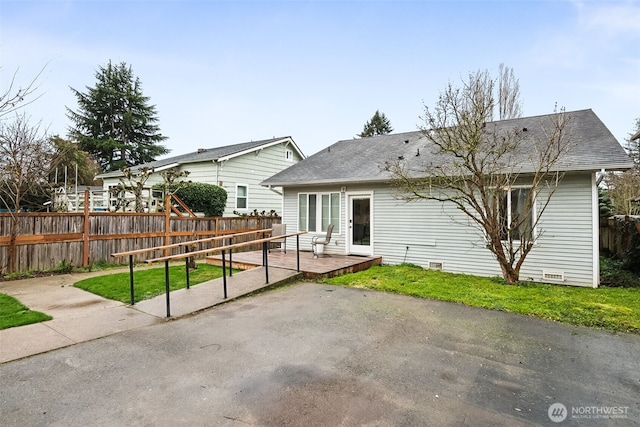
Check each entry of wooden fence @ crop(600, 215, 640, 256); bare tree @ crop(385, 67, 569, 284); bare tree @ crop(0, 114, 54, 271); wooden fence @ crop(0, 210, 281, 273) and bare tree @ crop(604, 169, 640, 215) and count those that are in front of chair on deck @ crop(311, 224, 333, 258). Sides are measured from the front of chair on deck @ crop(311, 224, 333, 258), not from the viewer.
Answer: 2

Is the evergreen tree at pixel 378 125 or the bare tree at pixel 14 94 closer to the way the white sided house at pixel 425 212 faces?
the bare tree

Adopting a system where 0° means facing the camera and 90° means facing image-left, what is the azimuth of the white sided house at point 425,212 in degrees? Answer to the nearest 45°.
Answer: approximately 45°

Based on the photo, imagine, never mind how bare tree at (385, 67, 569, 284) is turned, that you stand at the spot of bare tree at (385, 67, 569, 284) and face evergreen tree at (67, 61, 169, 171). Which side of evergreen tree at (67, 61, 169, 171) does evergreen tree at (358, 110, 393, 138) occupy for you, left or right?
right

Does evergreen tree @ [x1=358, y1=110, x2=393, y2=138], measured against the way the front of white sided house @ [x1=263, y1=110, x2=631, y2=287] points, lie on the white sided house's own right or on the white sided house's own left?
on the white sided house's own right

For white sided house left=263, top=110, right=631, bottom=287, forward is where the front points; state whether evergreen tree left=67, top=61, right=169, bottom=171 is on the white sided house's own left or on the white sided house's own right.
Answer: on the white sided house's own right

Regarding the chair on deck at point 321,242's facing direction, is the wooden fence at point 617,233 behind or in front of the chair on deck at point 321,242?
behind

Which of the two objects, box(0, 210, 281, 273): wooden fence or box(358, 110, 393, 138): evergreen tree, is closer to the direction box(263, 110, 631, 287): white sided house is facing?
the wooden fence

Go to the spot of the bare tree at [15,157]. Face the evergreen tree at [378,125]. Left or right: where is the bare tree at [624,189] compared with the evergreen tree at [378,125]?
right

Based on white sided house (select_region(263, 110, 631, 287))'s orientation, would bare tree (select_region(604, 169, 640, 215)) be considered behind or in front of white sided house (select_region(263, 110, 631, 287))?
behind
